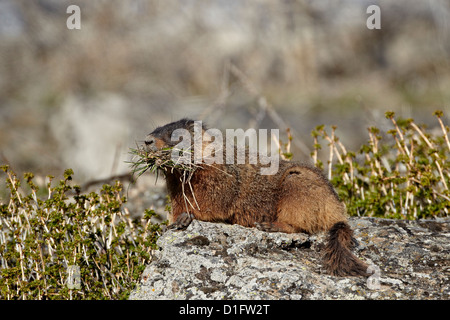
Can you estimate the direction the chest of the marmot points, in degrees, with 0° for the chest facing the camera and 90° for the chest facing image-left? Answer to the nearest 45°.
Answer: approximately 90°

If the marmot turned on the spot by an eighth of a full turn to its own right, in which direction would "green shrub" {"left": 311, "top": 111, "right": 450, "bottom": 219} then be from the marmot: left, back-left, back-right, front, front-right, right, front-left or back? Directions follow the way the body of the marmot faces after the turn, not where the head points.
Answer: right
